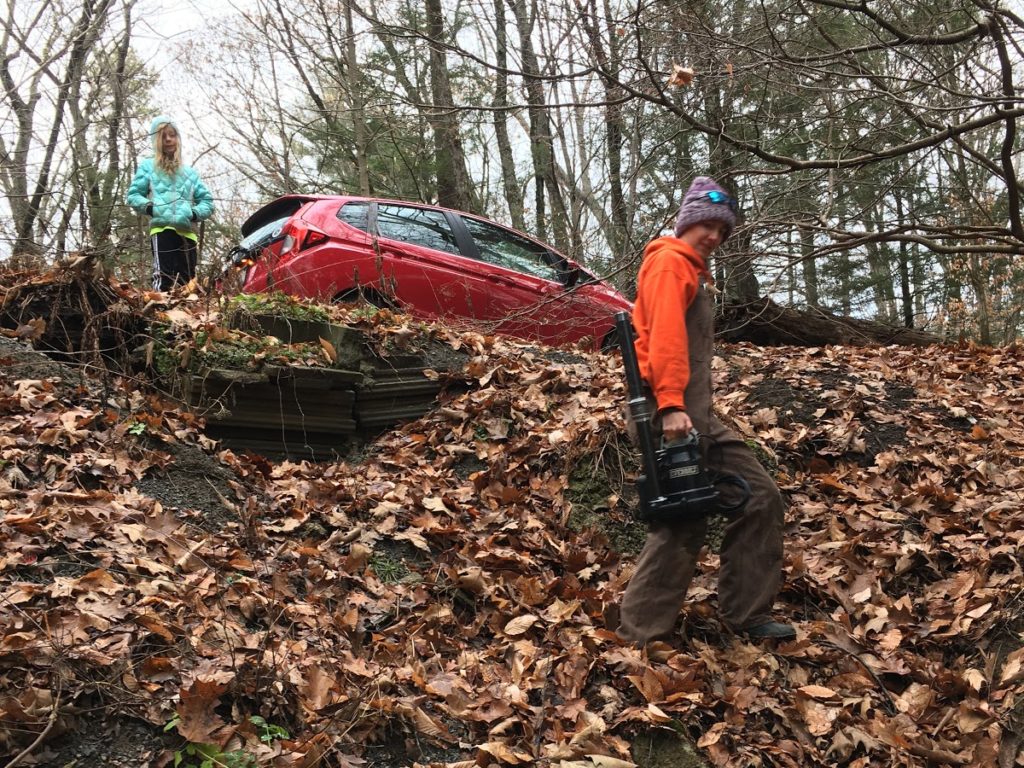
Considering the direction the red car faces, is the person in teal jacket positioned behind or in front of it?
behind

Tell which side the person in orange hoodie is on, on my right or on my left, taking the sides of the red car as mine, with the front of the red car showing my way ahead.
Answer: on my right

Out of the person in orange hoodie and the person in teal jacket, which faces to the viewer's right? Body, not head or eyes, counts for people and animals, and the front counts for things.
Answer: the person in orange hoodie

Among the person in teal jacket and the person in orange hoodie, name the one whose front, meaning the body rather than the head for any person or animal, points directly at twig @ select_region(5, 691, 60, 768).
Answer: the person in teal jacket

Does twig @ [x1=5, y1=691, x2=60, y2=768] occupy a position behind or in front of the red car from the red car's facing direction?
behind

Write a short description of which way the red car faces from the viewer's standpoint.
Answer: facing away from the viewer and to the right of the viewer

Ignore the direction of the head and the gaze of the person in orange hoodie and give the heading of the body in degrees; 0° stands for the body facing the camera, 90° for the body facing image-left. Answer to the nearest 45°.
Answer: approximately 270°

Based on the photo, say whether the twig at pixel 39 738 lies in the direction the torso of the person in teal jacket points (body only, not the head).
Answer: yes

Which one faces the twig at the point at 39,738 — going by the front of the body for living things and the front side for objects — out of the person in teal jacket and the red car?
the person in teal jacket
